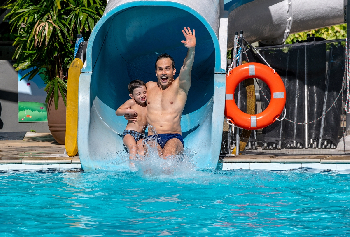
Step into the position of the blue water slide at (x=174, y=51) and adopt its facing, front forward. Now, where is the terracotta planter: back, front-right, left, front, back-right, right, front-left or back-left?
back-right

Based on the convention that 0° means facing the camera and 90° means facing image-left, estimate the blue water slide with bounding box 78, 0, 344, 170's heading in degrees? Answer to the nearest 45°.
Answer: approximately 0°

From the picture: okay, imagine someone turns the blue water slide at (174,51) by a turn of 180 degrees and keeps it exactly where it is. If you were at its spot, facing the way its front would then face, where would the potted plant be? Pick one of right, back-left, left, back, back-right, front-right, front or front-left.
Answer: front-left

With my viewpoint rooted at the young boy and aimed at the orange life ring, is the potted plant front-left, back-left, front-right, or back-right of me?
back-left
